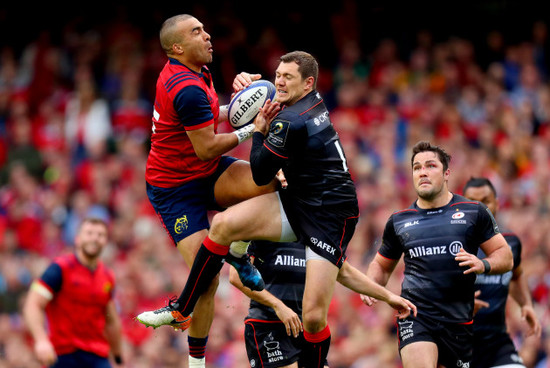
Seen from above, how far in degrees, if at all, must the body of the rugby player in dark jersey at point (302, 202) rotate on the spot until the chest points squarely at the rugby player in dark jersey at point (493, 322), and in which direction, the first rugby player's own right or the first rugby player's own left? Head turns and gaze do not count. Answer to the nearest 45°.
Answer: approximately 135° to the first rugby player's own right

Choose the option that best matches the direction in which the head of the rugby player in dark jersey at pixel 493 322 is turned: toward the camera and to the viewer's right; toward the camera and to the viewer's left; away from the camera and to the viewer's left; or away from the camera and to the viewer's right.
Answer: toward the camera and to the viewer's left

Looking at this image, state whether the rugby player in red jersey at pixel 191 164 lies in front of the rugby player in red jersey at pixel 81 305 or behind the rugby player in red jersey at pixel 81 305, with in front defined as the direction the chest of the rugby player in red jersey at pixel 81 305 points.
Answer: in front

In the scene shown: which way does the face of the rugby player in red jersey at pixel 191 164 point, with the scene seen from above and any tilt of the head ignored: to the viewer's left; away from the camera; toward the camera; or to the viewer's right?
to the viewer's right

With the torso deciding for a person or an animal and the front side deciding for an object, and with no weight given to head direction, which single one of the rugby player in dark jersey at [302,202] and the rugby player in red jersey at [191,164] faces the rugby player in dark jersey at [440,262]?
the rugby player in red jersey

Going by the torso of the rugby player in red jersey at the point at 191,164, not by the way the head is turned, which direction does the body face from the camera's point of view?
to the viewer's right

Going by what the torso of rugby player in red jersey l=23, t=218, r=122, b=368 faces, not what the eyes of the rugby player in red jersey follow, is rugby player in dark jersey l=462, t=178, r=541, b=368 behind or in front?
in front

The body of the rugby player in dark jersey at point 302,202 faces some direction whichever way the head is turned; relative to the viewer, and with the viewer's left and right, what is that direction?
facing to the left of the viewer

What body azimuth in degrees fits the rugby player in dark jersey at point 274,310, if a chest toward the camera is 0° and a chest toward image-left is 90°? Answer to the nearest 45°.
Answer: approximately 315°
